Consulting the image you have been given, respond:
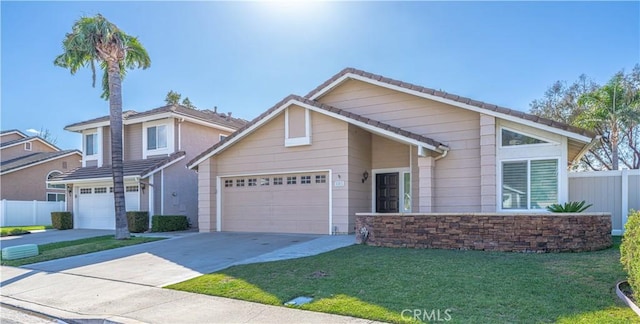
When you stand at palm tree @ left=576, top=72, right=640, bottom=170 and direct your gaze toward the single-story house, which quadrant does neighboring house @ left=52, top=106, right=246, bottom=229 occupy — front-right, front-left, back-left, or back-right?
front-right

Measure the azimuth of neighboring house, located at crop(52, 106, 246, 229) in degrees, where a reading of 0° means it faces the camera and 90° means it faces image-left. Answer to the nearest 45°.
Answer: approximately 45°

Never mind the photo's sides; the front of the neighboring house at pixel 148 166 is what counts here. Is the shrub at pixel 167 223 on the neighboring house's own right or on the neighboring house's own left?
on the neighboring house's own left

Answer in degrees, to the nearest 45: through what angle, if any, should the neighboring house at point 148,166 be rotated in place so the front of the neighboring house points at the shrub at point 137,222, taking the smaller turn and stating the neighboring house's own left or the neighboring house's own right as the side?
approximately 45° to the neighboring house's own left

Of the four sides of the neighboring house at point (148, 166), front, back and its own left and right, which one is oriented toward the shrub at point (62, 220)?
right

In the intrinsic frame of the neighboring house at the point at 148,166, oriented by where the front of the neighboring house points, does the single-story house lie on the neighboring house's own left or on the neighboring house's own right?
on the neighboring house's own left

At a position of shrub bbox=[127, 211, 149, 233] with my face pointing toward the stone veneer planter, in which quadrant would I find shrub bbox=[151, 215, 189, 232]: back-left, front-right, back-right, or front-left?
front-left

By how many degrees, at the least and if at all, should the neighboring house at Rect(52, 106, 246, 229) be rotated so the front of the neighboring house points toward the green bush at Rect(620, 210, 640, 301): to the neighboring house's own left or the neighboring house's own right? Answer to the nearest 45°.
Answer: approximately 45° to the neighboring house's own left

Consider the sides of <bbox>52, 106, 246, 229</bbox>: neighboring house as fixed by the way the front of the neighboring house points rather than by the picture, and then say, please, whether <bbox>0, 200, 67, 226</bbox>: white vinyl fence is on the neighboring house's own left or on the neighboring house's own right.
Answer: on the neighboring house's own right

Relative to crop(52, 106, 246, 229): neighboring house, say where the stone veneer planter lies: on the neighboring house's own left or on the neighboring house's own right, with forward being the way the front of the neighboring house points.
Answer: on the neighboring house's own left

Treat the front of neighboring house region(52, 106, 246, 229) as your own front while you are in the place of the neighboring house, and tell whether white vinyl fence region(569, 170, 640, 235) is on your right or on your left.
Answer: on your left
